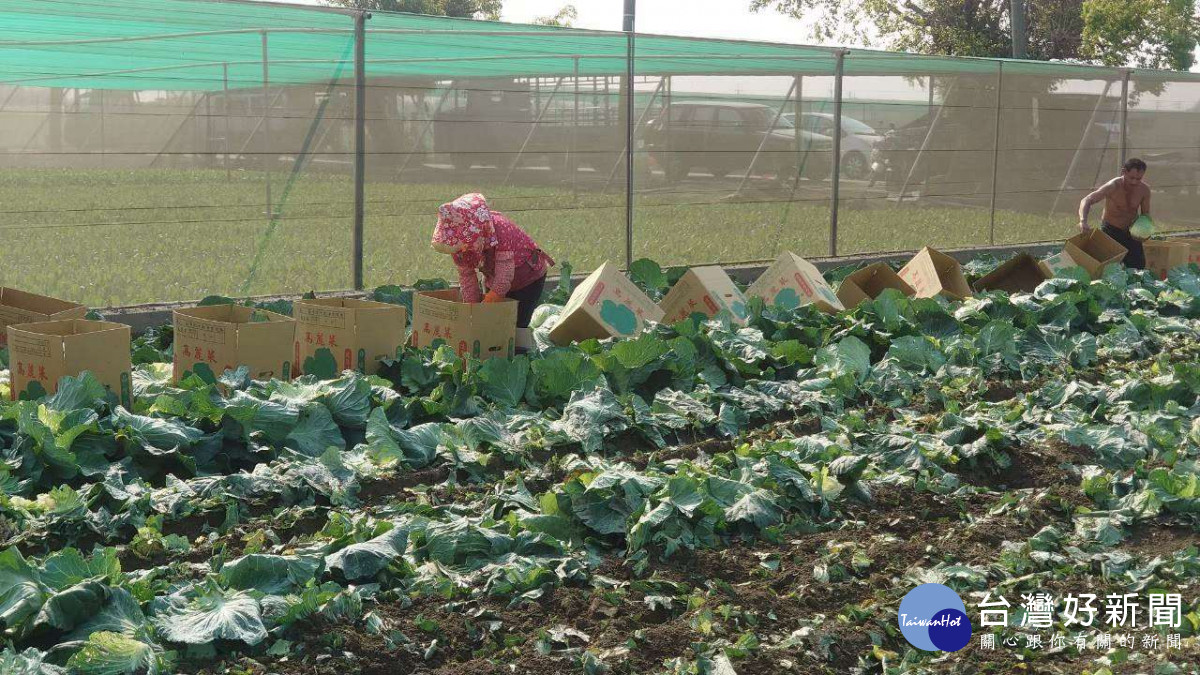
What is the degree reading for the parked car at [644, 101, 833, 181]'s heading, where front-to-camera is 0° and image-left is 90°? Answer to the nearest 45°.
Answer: approximately 270°

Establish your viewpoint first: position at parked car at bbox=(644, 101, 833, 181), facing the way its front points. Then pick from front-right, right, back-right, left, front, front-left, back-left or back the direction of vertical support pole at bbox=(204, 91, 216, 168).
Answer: back-right

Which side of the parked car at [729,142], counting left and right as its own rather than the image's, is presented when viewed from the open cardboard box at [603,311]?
right

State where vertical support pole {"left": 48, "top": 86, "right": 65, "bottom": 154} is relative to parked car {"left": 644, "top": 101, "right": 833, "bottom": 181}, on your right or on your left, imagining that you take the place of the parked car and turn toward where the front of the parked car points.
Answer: on your right

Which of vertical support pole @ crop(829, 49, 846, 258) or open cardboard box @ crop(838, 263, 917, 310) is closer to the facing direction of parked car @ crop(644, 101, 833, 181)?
the vertical support pole

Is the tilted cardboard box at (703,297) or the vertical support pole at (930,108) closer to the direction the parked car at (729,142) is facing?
the vertical support pole

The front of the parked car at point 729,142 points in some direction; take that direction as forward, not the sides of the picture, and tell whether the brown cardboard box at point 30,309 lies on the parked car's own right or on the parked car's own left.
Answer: on the parked car's own right
